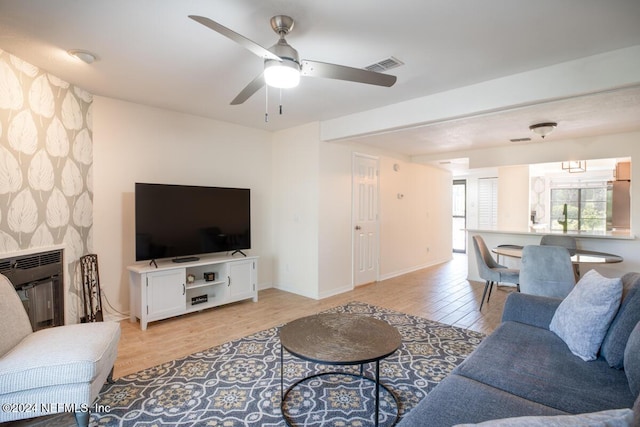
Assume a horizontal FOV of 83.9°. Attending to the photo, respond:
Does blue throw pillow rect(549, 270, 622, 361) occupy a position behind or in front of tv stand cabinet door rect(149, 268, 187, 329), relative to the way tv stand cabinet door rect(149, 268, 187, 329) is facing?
in front

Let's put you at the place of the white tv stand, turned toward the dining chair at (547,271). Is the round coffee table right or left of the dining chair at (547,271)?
right

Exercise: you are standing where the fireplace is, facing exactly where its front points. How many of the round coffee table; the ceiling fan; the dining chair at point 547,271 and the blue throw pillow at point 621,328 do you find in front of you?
4

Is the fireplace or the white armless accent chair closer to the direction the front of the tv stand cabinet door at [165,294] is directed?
the white armless accent chair

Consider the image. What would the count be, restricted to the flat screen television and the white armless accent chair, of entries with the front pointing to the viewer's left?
0

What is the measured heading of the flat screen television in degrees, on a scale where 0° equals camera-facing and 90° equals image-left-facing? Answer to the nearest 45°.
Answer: approximately 315°

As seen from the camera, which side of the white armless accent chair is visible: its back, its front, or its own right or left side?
right
